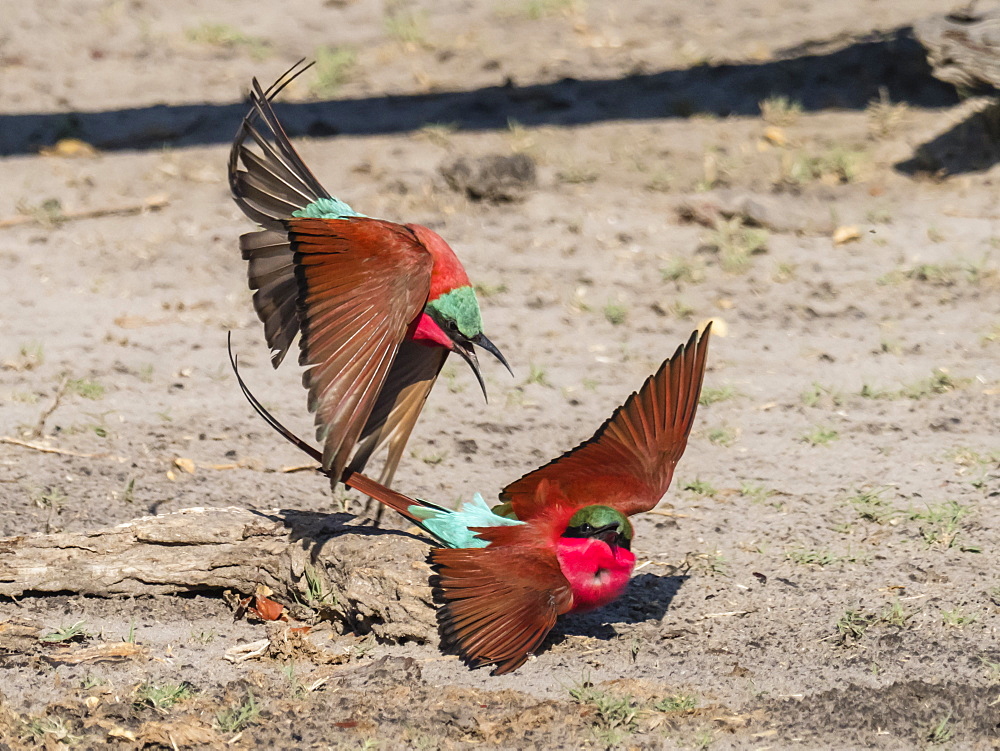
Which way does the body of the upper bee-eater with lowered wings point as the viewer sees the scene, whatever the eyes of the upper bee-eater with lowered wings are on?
to the viewer's right

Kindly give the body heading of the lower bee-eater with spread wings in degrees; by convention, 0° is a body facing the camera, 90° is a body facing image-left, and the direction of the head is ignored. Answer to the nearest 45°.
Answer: approximately 315°

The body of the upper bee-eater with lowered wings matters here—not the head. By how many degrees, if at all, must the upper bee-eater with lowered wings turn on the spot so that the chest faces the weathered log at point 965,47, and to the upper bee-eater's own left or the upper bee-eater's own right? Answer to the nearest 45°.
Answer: approximately 45° to the upper bee-eater's own left

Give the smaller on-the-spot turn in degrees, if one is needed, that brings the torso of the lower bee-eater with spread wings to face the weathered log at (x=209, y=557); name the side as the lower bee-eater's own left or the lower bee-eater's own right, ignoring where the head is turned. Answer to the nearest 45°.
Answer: approximately 135° to the lower bee-eater's own right

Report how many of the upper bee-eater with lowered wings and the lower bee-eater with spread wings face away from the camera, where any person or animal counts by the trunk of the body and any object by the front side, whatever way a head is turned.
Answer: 0

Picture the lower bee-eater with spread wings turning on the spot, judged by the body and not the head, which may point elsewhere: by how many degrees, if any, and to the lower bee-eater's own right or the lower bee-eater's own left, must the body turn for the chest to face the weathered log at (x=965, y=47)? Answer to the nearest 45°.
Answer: approximately 90° to the lower bee-eater's own left
